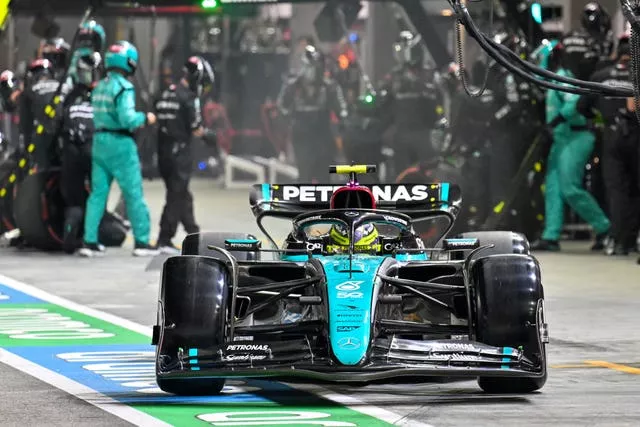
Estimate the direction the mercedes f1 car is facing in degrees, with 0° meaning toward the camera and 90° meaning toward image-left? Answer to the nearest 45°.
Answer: approximately 0°

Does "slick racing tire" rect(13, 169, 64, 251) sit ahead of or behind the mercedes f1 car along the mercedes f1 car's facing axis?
behind

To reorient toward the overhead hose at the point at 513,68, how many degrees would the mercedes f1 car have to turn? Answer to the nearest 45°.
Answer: approximately 135° to its left

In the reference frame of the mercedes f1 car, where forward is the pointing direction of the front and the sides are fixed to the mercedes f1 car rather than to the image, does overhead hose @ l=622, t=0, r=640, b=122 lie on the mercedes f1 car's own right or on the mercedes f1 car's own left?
on the mercedes f1 car's own left
